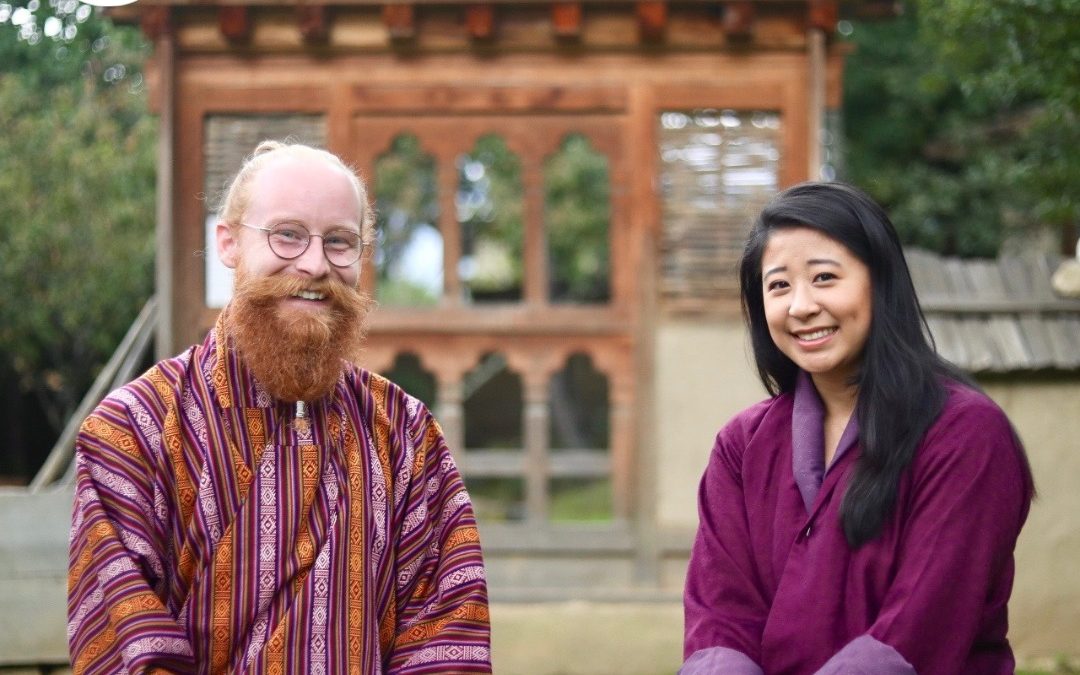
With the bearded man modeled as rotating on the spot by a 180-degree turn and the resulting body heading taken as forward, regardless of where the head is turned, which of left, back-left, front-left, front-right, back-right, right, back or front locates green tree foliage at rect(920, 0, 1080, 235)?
front-right

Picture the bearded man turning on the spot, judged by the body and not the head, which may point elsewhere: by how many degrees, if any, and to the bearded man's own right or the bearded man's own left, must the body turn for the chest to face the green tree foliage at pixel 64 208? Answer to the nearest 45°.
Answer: approximately 180°

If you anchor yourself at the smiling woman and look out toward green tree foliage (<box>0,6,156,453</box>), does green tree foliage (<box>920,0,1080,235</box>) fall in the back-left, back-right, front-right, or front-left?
front-right

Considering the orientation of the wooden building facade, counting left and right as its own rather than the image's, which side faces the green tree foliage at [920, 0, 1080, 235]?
left

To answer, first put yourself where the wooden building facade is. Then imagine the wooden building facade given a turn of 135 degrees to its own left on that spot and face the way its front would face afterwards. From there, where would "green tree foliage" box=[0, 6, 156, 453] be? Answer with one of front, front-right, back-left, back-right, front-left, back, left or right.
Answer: left

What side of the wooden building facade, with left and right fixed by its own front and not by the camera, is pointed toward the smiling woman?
front

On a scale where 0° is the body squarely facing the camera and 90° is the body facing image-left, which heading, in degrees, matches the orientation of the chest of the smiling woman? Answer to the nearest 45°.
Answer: approximately 45°

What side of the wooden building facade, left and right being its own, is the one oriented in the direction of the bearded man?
front

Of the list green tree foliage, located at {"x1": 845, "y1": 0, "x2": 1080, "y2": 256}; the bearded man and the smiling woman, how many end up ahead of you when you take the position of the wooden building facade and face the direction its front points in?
2

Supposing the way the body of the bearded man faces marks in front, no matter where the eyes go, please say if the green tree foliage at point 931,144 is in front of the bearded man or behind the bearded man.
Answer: behind

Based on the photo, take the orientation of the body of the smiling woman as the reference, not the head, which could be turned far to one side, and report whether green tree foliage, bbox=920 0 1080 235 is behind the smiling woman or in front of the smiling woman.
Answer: behind

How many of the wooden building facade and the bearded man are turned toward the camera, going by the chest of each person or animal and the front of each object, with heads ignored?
2

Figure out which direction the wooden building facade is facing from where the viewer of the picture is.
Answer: facing the viewer

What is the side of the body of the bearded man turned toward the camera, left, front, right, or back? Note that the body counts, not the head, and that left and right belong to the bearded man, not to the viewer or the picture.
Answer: front
